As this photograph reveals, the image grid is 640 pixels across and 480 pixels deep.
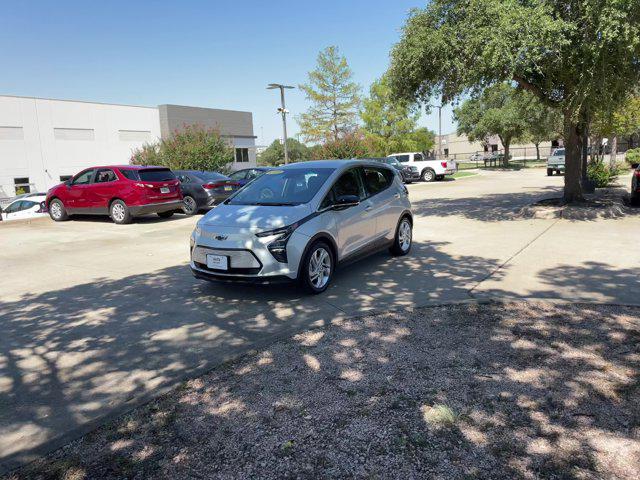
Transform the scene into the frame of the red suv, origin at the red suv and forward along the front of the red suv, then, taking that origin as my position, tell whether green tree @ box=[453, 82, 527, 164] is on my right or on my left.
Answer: on my right

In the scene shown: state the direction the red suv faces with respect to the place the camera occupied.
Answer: facing away from the viewer and to the left of the viewer

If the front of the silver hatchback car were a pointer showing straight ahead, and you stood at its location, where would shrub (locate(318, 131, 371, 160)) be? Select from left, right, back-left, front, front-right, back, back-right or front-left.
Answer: back-right

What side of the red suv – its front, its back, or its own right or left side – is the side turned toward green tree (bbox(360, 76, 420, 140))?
right

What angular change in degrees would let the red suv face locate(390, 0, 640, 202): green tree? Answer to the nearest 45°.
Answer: approximately 180°

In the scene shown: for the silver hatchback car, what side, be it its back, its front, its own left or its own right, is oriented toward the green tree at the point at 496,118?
back

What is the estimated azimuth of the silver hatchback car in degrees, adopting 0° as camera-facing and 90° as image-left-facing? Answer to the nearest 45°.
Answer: approximately 45°

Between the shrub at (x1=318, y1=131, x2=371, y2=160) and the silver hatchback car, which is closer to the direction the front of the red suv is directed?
the shrub

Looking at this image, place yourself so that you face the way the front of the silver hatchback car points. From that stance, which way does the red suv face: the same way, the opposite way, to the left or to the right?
to the right

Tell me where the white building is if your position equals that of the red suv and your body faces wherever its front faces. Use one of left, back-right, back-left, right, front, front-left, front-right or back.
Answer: front-right
